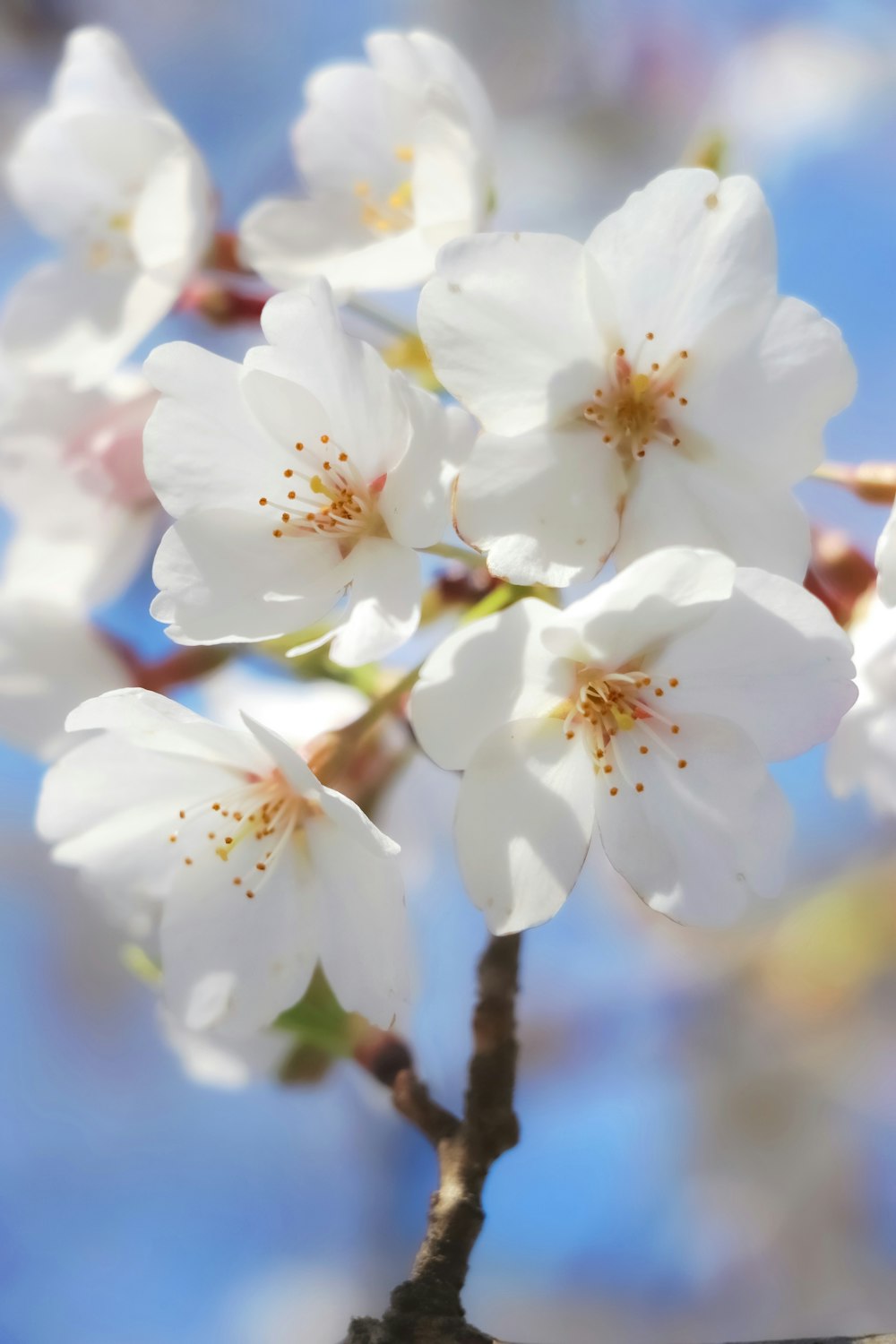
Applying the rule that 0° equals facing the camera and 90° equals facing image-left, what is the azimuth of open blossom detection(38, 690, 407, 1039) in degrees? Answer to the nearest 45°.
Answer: approximately 45°
